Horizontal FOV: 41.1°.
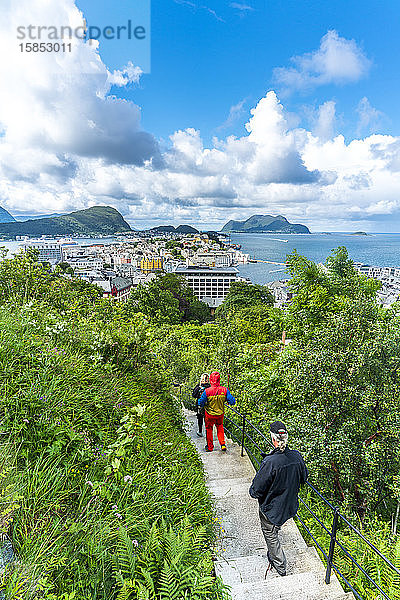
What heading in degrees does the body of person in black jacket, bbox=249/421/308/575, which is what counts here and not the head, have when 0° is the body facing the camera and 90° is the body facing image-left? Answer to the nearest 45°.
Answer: approximately 135°

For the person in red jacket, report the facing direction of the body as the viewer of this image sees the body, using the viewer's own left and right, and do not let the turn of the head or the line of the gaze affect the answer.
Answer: facing away from the viewer

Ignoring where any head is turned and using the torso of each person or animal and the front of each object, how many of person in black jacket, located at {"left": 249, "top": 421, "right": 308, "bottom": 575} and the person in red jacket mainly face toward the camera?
0

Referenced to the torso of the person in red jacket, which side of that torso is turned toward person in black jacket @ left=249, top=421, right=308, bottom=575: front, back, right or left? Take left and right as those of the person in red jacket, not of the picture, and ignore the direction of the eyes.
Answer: back
